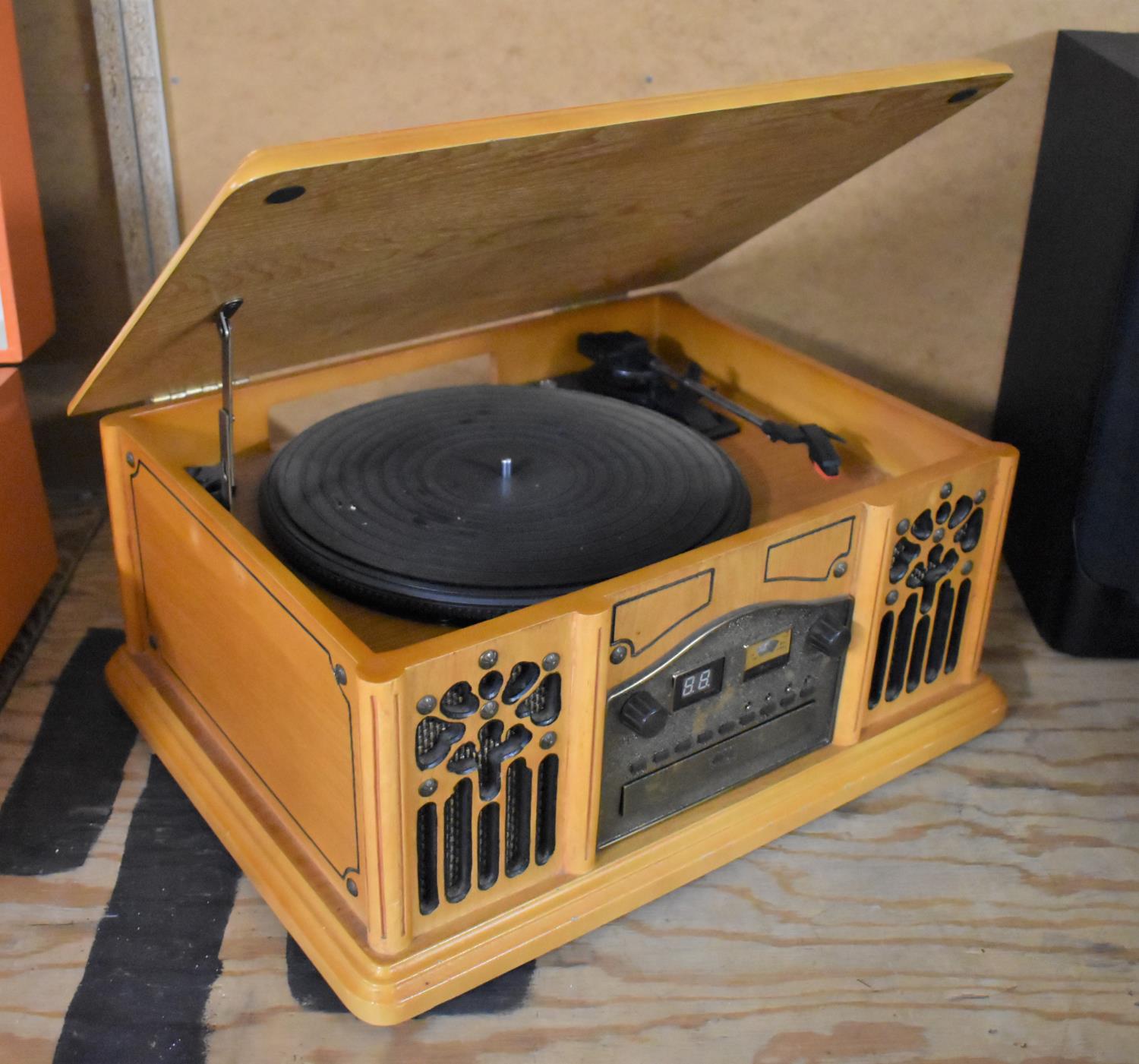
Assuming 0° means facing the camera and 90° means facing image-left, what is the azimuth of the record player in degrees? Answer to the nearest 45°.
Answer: approximately 315°

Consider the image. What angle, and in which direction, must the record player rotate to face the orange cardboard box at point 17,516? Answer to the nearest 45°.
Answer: approximately 180°

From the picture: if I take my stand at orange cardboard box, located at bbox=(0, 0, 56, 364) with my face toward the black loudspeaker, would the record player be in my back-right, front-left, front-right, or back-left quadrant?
front-right

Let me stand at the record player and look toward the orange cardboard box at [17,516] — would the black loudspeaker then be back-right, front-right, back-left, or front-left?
back-right

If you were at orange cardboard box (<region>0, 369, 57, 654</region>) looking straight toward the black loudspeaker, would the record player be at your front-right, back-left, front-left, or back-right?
front-right

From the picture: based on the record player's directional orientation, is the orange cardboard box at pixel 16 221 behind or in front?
behind

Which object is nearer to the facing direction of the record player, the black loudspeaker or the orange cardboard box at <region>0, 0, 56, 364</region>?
the black loudspeaker

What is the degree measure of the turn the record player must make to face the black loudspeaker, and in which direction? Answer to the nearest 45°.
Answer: approximately 90° to its left
